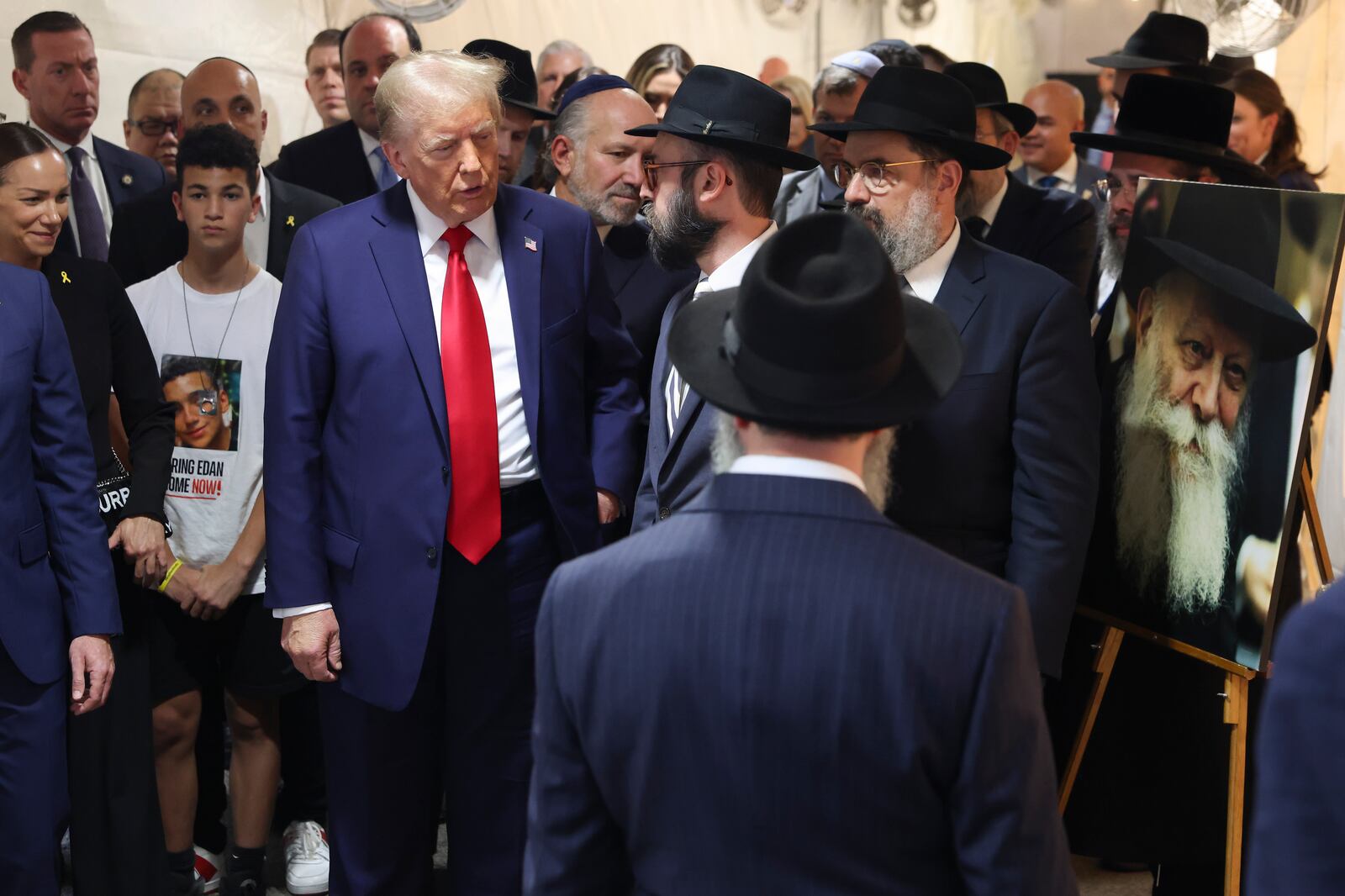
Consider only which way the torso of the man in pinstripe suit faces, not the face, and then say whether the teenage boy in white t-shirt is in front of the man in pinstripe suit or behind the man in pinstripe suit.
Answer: in front

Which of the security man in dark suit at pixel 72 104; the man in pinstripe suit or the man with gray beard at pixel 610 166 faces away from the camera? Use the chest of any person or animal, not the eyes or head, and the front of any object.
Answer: the man in pinstripe suit

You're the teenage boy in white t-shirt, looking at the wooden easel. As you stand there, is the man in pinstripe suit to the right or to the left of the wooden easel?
right

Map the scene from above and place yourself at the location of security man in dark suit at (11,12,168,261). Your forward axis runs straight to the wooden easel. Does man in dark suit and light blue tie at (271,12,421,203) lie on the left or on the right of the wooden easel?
left

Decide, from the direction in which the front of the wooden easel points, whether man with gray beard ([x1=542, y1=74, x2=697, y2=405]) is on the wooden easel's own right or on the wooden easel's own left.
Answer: on the wooden easel's own right

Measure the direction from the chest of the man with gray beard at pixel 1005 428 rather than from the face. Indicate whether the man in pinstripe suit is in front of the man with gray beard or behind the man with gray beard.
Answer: in front

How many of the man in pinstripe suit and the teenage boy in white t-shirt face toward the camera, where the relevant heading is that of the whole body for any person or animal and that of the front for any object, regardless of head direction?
1

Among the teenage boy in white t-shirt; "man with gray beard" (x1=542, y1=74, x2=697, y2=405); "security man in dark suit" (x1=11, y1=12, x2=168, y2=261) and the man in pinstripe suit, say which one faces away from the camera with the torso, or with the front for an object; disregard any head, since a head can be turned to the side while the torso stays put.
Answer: the man in pinstripe suit

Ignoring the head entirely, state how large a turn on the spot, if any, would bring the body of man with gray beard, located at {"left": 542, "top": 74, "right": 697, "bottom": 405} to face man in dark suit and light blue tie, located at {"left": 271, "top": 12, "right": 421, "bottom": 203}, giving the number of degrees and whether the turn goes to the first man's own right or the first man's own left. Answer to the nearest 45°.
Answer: approximately 180°

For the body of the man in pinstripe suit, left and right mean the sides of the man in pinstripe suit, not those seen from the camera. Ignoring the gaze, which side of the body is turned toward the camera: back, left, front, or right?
back

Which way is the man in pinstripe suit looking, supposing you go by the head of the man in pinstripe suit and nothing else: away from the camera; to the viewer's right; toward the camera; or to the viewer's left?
away from the camera
